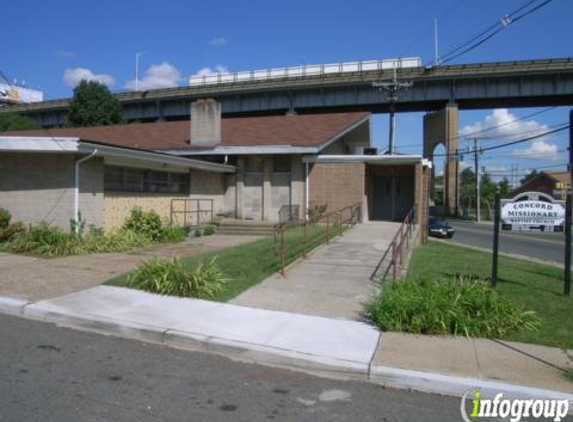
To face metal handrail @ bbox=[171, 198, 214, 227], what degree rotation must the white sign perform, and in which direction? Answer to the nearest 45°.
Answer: approximately 135° to its right

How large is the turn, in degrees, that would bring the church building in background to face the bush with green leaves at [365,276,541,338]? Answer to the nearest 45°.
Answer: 0° — it already faces it

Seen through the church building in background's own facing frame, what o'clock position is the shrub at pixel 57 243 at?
The shrub is roughly at 1 o'clock from the church building in background.

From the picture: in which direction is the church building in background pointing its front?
toward the camera

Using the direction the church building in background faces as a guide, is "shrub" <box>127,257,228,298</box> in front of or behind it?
in front

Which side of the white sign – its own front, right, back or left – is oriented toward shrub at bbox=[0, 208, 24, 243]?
right

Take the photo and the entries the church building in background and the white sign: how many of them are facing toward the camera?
2

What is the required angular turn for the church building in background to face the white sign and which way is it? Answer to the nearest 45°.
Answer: approximately 45° to its left

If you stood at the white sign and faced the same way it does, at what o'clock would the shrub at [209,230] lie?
The shrub is roughly at 4 o'clock from the white sign.

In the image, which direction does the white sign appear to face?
toward the camera

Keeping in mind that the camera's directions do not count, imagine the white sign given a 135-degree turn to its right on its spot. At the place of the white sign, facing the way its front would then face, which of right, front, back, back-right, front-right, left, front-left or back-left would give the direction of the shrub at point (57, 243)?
front-left
